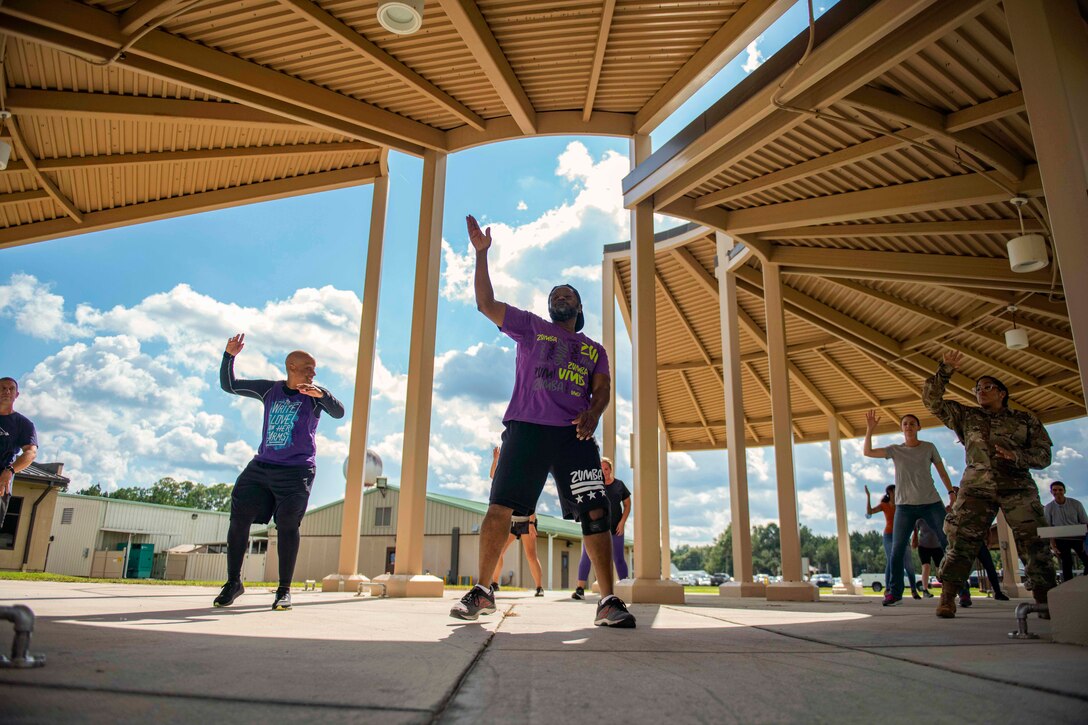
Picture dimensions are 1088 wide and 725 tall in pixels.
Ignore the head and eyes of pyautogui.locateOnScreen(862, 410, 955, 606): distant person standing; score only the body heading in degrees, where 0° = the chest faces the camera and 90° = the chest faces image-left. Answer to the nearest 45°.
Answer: approximately 0°

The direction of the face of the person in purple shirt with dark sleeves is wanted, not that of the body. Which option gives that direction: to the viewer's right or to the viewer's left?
to the viewer's right

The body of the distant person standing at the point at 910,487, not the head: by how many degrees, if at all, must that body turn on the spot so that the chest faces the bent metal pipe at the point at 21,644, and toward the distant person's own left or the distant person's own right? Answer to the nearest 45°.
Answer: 0° — they already face it

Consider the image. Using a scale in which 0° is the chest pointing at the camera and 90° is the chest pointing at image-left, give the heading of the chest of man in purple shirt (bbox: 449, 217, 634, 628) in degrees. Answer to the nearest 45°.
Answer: approximately 0°

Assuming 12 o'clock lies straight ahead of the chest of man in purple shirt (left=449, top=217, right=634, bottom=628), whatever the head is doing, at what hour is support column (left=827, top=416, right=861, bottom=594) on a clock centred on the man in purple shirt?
The support column is roughly at 7 o'clock from the man in purple shirt.

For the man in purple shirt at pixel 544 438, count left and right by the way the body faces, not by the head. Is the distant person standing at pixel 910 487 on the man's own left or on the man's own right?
on the man's own left

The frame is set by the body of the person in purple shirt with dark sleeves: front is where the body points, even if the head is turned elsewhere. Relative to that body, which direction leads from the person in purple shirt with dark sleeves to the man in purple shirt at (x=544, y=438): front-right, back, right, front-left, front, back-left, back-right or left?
front-left
